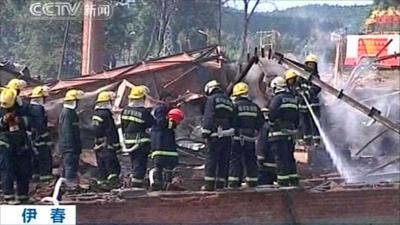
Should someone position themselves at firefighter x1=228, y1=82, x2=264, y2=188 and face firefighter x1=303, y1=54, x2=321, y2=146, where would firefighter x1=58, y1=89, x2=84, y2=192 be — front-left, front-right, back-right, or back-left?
back-left

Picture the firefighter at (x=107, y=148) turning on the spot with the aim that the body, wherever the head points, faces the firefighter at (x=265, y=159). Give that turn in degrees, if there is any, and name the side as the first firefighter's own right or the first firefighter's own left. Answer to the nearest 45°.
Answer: approximately 45° to the first firefighter's own right

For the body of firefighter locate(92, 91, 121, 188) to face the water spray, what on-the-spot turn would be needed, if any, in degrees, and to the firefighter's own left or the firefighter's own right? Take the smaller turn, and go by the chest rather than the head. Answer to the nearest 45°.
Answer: approximately 45° to the firefighter's own right

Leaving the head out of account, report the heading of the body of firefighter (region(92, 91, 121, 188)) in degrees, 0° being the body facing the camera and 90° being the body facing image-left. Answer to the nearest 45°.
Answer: approximately 225°

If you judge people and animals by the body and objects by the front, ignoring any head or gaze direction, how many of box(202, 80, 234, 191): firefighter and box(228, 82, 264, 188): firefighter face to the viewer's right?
0

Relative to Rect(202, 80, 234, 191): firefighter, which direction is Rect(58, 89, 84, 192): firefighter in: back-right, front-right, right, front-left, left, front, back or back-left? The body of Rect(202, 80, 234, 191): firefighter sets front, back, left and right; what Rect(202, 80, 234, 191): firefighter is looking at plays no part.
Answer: front-left

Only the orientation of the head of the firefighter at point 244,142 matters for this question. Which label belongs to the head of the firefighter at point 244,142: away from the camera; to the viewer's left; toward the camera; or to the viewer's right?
away from the camera

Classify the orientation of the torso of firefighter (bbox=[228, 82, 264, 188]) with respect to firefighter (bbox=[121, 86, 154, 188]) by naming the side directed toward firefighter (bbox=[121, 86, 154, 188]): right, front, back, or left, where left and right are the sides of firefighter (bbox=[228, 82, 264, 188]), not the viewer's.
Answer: left

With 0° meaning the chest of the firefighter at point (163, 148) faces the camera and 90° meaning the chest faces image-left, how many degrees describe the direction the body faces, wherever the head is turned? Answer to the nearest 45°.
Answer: approximately 225°

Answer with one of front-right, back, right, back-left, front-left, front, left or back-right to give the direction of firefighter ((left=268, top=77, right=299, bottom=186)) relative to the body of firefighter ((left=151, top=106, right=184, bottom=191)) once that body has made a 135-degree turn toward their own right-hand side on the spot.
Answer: left
